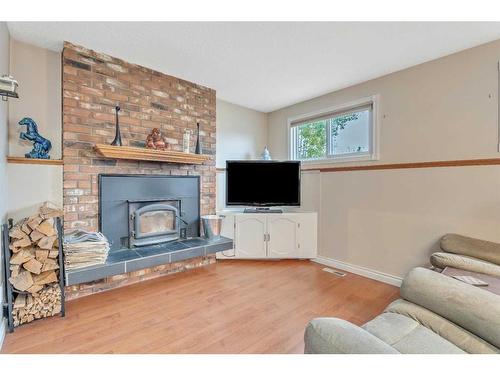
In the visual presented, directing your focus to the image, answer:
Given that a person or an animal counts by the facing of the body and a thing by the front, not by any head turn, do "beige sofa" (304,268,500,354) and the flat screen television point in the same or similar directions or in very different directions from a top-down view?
very different directions

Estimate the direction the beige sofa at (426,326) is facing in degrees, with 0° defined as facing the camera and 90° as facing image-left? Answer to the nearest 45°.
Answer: approximately 135°

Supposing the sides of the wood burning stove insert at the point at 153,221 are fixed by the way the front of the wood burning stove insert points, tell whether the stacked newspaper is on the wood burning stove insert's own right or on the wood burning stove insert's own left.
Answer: on the wood burning stove insert's own right

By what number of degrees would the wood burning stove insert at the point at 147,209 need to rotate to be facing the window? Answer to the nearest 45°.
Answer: approximately 45° to its left

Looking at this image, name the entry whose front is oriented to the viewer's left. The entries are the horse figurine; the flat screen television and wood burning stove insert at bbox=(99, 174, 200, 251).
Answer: the horse figurine

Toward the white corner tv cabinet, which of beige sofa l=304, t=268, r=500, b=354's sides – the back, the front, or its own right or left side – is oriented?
front

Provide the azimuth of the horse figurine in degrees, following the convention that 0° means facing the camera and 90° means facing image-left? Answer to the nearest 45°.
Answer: approximately 90°

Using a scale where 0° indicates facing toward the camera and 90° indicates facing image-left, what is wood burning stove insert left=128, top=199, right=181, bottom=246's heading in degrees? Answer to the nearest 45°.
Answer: approximately 315°

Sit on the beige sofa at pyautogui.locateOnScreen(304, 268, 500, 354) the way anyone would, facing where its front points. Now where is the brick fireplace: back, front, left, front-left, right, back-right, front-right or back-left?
front-left

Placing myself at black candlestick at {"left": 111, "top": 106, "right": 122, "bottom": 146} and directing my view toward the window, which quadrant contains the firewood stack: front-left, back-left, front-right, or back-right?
back-right

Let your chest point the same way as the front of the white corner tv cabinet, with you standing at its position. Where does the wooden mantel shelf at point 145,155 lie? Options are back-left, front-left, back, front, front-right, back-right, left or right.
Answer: front-right

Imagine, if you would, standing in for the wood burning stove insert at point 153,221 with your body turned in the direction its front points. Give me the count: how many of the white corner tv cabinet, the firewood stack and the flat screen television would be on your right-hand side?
1
